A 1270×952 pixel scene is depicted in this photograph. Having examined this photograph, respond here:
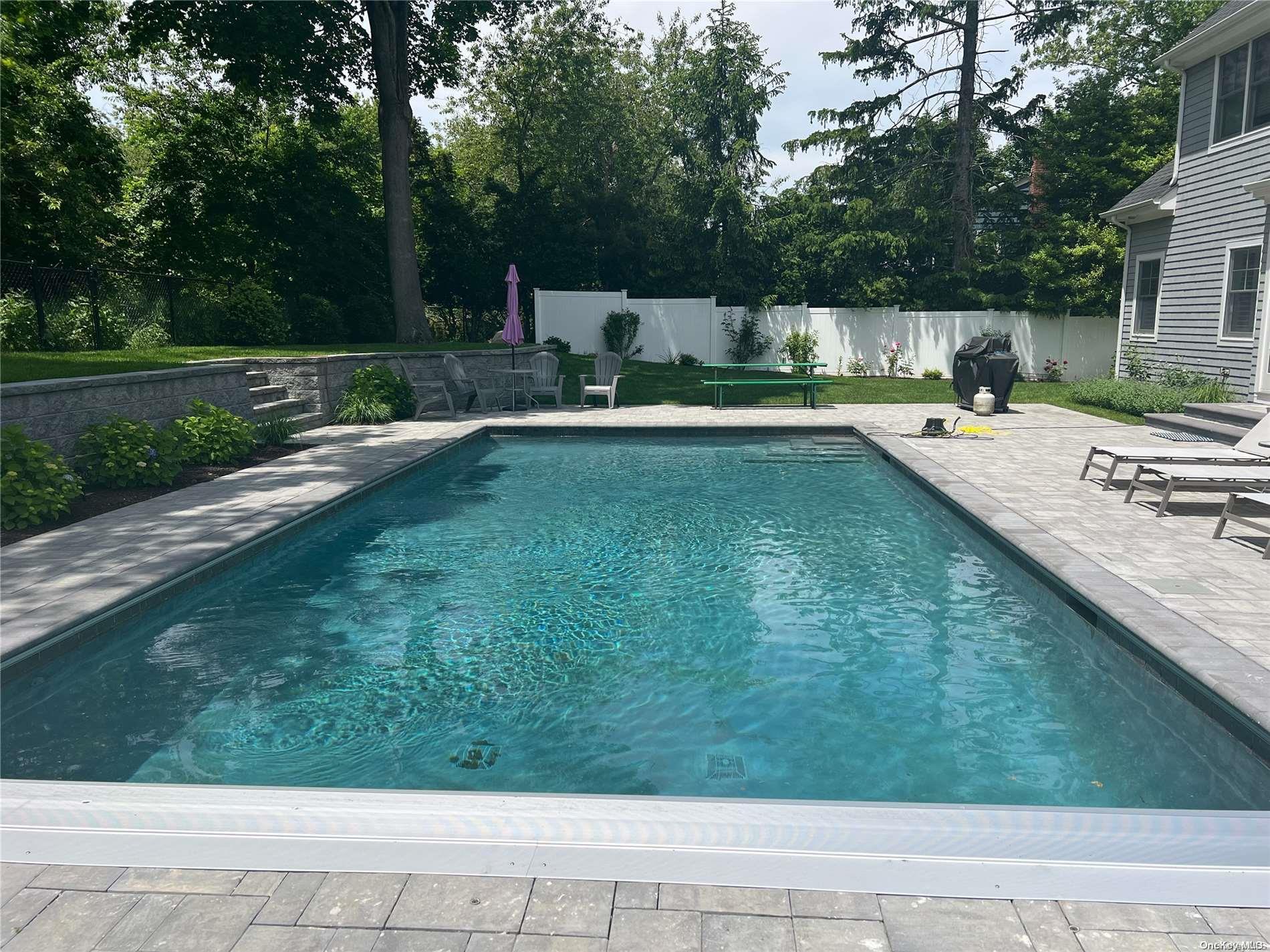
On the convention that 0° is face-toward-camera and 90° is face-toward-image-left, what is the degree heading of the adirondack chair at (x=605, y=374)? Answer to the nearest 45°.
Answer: approximately 45°

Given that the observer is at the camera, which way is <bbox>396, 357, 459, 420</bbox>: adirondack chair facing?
facing to the right of the viewer

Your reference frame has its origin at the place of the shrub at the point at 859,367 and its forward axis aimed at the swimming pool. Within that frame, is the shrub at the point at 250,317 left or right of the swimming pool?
right

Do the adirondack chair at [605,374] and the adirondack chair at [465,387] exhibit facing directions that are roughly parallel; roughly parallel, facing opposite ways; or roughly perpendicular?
roughly perpendicular

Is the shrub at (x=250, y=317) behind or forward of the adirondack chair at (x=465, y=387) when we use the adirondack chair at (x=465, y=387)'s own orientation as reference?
behind

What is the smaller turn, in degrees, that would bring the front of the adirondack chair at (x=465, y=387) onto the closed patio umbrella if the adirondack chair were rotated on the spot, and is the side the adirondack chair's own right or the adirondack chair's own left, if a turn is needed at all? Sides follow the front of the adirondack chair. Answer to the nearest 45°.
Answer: approximately 90° to the adirondack chair's own left

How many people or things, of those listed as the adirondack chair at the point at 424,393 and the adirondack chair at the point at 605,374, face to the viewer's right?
1

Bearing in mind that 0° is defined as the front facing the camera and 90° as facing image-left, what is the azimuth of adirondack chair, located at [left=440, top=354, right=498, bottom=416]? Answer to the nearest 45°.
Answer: approximately 315°

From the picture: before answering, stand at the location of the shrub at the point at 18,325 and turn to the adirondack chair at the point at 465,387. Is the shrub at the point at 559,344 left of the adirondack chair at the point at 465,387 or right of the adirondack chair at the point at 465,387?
left
